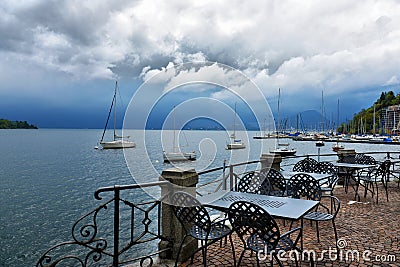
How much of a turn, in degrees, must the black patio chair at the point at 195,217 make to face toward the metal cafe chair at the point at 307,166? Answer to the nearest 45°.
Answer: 0° — it already faces it

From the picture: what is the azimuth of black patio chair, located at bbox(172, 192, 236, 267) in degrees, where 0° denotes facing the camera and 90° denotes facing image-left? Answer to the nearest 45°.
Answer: approximately 225°

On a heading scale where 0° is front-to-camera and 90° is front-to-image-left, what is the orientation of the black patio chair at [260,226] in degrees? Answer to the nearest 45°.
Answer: approximately 225°
